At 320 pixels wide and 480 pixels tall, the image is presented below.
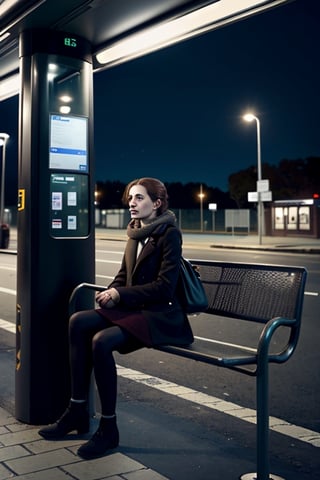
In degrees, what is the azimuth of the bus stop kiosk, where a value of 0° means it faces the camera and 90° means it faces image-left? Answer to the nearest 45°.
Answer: approximately 315°

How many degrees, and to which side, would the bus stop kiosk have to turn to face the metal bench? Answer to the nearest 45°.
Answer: approximately 45° to its left

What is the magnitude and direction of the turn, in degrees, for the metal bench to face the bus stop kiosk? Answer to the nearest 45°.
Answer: approximately 45° to its right
